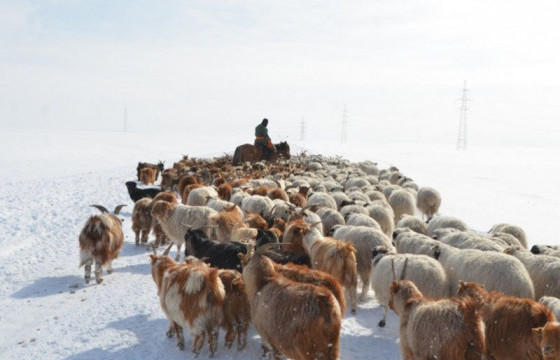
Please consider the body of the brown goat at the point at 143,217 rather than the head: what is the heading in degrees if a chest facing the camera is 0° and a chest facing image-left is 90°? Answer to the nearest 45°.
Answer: approximately 180°

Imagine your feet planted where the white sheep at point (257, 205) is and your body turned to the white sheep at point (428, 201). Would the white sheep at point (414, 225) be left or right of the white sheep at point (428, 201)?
right

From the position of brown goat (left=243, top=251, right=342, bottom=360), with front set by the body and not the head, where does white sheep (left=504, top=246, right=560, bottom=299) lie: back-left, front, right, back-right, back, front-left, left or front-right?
right

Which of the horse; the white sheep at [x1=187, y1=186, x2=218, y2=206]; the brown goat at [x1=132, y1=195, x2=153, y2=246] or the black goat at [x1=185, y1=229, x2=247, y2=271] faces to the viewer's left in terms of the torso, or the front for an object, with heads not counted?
the black goat

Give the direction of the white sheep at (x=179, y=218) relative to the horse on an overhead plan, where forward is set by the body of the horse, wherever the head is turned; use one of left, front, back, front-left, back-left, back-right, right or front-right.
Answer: right

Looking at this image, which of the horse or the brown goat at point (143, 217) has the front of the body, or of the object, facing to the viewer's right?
the horse

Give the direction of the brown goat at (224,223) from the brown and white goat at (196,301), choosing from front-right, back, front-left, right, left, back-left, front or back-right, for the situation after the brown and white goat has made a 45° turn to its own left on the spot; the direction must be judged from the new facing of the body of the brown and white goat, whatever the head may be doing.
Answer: right
